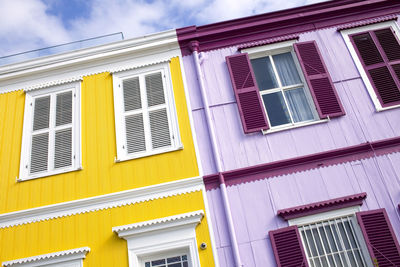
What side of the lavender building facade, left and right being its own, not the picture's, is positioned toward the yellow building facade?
right

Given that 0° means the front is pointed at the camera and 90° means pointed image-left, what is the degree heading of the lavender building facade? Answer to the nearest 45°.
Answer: approximately 0°
